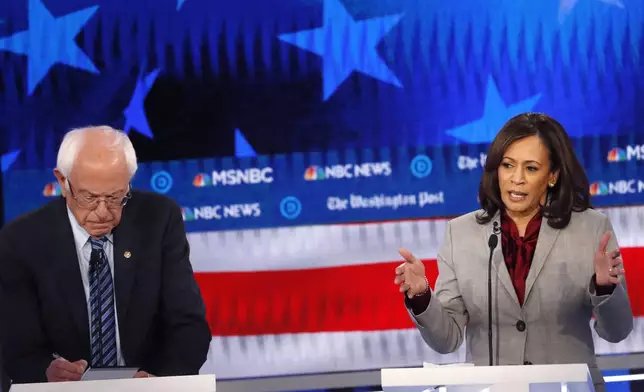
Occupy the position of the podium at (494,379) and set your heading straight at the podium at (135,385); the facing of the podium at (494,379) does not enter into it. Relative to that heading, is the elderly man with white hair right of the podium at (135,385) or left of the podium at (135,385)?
right

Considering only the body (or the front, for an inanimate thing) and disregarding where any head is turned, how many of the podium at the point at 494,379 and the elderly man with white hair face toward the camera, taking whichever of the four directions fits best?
2

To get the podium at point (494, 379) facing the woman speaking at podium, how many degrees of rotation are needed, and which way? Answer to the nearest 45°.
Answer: approximately 180°

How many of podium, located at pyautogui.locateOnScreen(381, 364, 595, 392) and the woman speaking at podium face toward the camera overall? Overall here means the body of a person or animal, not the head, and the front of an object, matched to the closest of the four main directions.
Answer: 2

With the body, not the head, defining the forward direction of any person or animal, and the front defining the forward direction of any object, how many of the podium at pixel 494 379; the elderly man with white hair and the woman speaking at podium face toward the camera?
3

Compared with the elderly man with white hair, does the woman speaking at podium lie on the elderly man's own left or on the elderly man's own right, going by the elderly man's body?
on the elderly man's own left

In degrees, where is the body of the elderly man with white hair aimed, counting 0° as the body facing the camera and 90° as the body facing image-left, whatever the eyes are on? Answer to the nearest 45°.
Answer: approximately 0°

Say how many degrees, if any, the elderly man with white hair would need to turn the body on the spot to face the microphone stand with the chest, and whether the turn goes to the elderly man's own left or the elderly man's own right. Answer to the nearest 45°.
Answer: approximately 90° to the elderly man's own left

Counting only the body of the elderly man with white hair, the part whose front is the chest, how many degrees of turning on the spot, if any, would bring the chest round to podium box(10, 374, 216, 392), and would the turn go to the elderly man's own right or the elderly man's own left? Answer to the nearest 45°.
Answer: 0° — they already face it

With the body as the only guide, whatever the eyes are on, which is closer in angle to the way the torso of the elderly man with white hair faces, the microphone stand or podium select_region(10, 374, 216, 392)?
the podium

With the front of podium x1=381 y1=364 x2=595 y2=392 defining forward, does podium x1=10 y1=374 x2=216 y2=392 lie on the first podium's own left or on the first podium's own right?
on the first podium's own right

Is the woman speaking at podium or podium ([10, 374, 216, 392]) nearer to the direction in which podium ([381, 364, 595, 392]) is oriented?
the podium

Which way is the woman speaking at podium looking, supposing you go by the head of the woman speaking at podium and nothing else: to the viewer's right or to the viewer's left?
to the viewer's left

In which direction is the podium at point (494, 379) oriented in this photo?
toward the camera

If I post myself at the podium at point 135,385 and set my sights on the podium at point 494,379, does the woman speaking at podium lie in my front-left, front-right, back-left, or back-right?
front-left

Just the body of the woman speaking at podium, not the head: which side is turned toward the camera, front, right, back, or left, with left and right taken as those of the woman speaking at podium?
front
